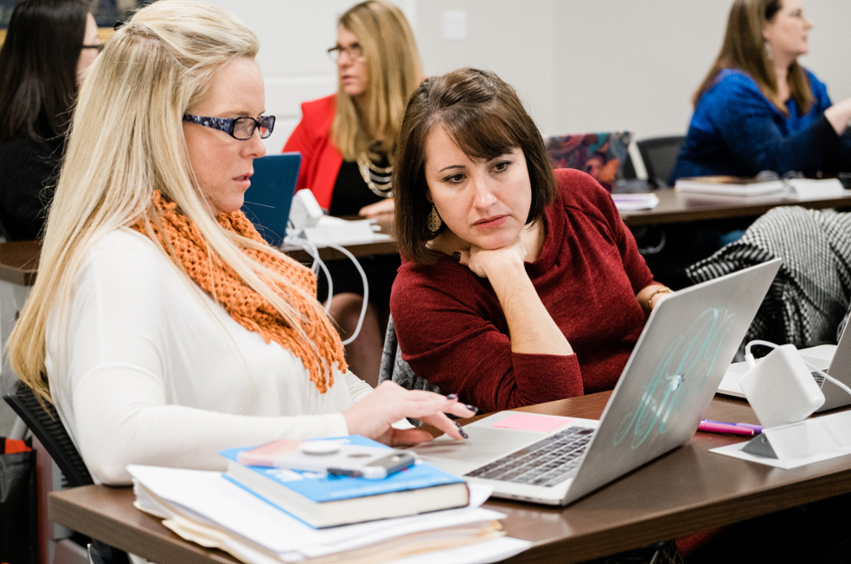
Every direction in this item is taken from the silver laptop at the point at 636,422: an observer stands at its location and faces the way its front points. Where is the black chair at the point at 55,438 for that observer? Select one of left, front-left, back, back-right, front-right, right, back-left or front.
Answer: front-left

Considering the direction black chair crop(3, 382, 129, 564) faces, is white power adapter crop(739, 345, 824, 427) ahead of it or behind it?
ahead

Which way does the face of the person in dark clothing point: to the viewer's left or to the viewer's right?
to the viewer's right

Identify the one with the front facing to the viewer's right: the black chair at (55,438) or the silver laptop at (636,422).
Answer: the black chair

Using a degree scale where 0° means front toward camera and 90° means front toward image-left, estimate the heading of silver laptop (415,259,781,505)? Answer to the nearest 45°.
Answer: approximately 135°

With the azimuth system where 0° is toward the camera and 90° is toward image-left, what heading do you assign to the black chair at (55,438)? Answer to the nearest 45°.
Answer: approximately 270°

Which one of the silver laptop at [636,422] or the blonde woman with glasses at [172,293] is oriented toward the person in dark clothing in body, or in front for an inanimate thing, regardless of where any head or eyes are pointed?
the silver laptop

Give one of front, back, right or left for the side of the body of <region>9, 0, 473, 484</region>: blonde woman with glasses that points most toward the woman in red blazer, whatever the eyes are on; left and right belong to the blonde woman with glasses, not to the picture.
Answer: left

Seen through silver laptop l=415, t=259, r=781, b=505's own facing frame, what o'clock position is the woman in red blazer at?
The woman in red blazer is roughly at 1 o'clock from the silver laptop.

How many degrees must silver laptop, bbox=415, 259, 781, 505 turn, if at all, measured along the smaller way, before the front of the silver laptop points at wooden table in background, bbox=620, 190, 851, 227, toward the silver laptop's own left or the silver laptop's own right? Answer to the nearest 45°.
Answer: approximately 45° to the silver laptop's own right

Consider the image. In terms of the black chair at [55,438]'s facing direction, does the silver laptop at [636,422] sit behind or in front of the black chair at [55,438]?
in front

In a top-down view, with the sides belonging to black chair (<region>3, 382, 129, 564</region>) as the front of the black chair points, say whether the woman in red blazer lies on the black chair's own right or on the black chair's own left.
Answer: on the black chair's own left
